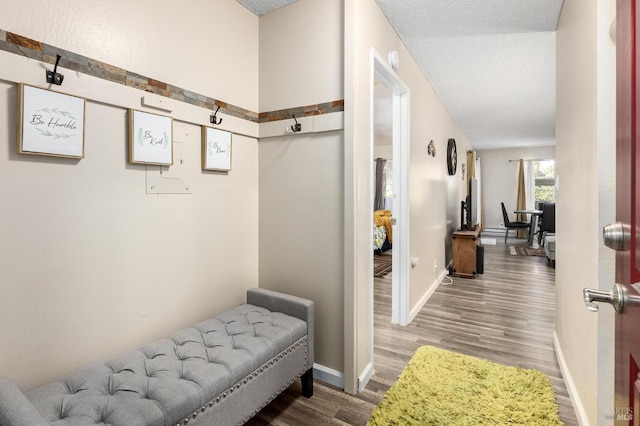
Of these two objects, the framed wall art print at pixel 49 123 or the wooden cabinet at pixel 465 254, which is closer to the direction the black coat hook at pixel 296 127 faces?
the framed wall art print

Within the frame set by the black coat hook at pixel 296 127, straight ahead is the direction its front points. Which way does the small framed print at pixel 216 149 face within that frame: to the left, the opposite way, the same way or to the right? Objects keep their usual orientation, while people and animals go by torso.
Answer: to the left

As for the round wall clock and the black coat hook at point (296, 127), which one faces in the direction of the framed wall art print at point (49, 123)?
the black coat hook

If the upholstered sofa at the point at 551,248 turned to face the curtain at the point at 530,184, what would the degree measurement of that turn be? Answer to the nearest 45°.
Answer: approximately 90° to its right

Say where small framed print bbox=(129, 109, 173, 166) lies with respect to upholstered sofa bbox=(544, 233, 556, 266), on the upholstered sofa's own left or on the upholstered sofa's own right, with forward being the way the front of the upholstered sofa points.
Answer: on the upholstered sofa's own left

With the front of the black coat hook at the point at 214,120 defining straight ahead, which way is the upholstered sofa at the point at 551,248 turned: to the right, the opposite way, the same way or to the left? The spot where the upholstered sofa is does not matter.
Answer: the opposite way

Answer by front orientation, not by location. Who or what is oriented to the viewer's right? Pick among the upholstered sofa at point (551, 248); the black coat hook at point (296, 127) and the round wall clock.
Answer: the round wall clock

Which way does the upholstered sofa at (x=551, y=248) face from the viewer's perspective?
to the viewer's left

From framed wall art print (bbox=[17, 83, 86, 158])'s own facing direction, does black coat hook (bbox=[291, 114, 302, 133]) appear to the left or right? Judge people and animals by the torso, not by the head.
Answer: on its left

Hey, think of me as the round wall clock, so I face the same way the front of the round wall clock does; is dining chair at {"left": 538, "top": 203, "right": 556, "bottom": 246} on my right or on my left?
on my left

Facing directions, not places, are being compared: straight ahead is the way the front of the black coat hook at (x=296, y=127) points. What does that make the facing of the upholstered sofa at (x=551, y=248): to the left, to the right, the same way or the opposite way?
to the right

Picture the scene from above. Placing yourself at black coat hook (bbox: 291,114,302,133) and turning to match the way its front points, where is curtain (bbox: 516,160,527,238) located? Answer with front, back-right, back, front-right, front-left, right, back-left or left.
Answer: back

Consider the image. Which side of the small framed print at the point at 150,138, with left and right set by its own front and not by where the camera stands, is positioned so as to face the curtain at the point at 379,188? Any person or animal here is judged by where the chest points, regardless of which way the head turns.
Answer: left

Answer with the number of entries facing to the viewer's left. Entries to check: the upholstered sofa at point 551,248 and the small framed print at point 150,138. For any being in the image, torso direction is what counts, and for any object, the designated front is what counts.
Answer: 1
